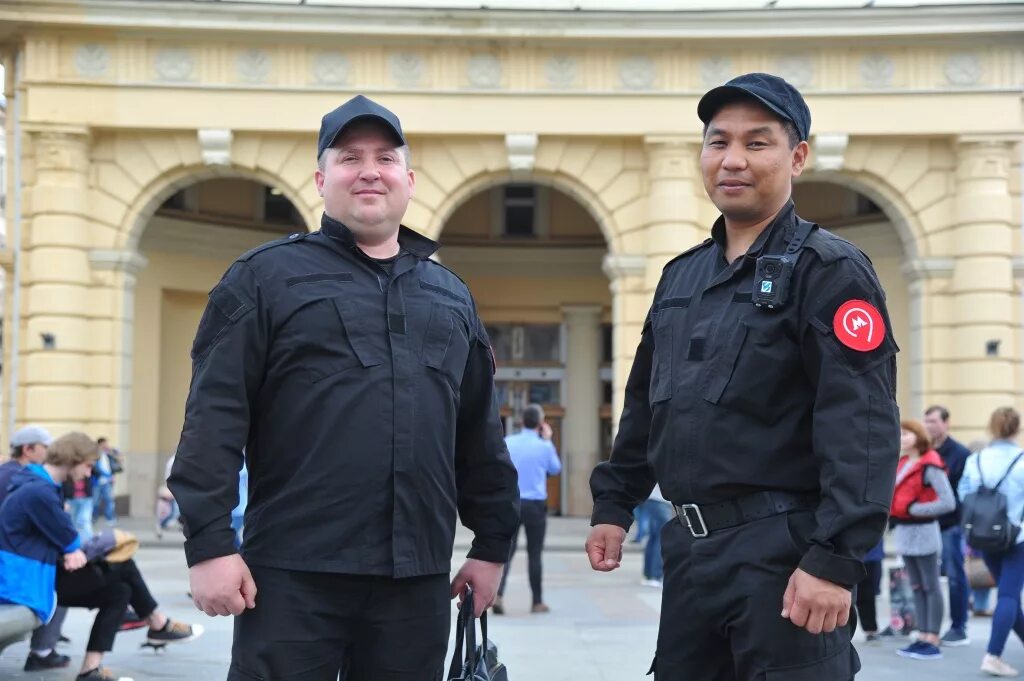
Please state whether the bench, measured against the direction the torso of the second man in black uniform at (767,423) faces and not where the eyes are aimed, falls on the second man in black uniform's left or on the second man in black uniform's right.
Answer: on the second man in black uniform's right

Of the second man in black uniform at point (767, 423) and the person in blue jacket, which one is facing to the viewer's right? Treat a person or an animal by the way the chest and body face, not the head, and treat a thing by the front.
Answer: the person in blue jacket

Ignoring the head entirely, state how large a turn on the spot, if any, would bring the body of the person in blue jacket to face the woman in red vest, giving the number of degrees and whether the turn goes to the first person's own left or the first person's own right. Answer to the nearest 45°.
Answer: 0° — they already face them

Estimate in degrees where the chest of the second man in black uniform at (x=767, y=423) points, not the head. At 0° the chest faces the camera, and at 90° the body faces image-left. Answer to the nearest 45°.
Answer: approximately 45°

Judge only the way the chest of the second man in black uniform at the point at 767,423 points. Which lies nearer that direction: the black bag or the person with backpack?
the black bag

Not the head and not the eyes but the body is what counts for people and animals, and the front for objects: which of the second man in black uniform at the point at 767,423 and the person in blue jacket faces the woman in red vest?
the person in blue jacket

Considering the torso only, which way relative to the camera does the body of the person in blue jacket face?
to the viewer's right
